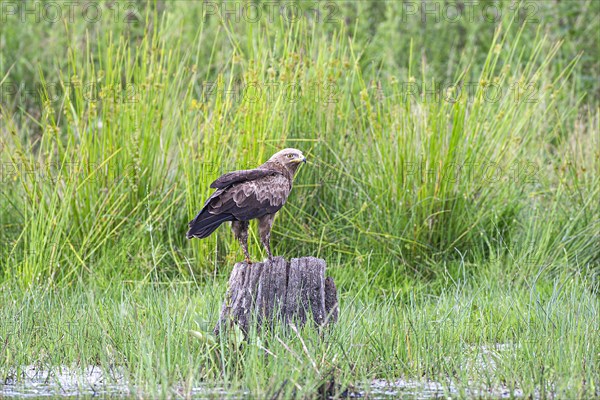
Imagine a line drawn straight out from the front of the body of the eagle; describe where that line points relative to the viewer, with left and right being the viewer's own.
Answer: facing to the right of the viewer
